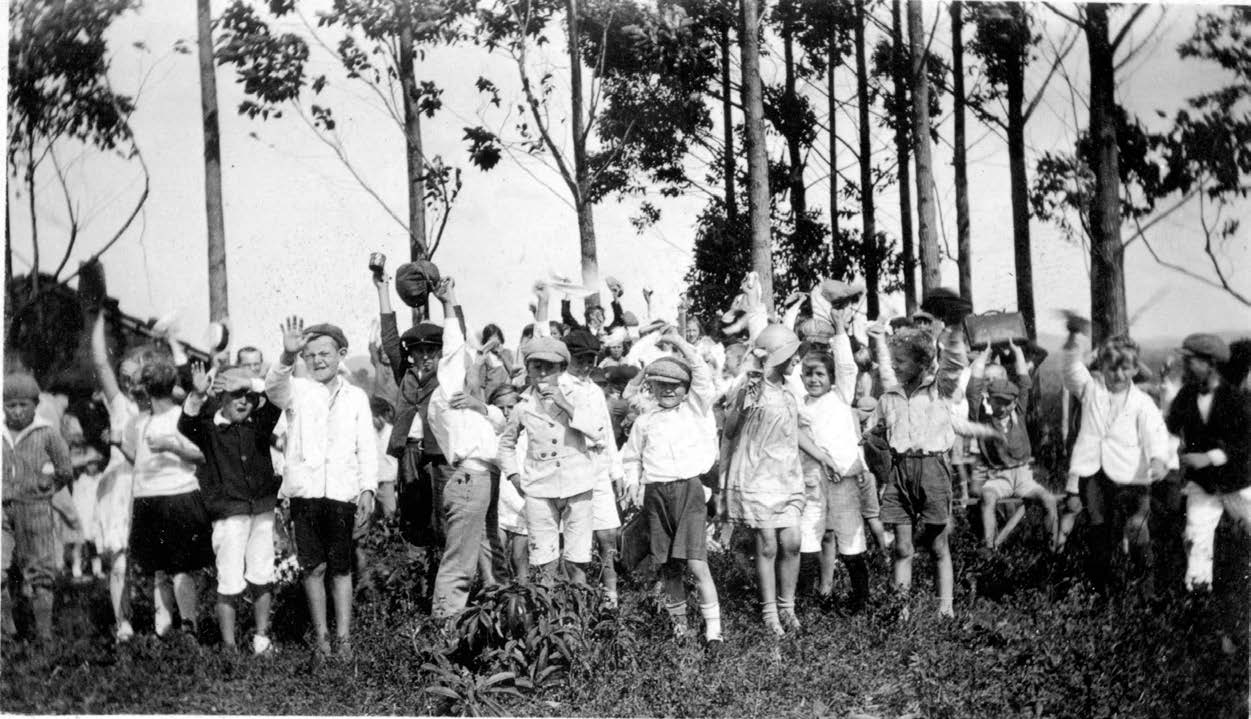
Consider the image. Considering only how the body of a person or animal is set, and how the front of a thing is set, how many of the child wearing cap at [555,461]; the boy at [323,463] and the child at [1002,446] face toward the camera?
3

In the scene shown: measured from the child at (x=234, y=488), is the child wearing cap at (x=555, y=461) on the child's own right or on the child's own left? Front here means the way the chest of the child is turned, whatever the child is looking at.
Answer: on the child's own left

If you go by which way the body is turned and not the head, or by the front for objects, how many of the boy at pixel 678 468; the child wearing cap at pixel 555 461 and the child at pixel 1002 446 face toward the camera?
3

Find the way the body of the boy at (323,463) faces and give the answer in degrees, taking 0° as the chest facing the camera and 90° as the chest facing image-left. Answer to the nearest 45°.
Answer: approximately 0°

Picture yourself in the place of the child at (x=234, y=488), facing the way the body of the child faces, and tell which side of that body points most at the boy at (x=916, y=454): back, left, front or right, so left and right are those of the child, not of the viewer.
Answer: left

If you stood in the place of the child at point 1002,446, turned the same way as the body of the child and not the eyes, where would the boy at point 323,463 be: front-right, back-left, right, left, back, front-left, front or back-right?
front-right

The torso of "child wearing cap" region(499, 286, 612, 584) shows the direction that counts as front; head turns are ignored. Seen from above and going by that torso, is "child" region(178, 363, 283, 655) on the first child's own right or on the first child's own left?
on the first child's own right

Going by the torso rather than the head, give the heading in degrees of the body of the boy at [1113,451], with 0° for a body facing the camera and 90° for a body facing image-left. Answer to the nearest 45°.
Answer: approximately 0°

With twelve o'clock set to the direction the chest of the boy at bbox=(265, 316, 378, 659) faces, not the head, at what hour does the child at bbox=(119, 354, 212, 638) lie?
The child is roughly at 4 o'clock from the boy.

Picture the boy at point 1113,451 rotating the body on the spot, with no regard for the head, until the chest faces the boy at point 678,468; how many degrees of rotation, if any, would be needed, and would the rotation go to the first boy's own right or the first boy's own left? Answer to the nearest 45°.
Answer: approximately 45° to the first boy's own right
